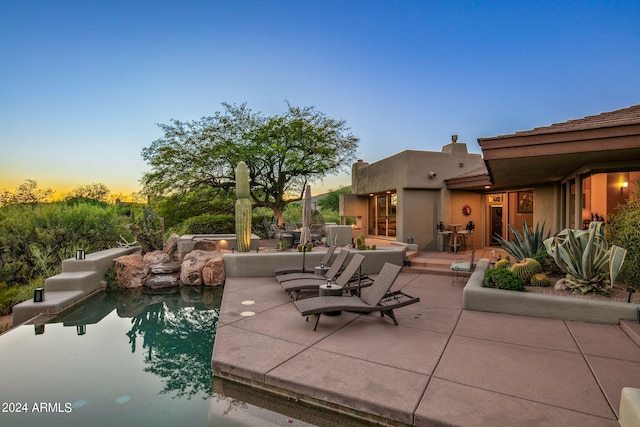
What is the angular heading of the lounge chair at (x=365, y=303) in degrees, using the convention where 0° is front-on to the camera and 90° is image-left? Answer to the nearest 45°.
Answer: approximately 90°

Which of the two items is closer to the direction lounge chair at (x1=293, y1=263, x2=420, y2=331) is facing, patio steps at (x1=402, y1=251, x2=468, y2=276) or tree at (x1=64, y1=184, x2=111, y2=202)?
the tree

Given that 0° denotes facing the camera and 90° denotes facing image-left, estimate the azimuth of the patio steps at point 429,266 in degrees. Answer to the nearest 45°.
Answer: approximately 0°

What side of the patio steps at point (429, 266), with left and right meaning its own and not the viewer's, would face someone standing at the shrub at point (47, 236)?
right

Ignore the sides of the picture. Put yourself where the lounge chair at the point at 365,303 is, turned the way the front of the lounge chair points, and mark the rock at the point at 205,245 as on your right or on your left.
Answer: on your right

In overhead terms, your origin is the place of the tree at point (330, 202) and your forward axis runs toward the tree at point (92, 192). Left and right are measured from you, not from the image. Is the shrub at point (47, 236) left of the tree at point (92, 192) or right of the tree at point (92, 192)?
left

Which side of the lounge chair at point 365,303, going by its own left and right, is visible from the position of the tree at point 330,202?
right

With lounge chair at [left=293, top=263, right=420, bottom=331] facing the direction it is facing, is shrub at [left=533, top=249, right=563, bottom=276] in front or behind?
behind

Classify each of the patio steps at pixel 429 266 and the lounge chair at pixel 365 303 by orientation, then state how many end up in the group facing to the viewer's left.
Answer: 1

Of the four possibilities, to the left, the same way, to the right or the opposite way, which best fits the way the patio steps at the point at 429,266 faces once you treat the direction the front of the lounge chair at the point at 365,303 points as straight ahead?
to the left

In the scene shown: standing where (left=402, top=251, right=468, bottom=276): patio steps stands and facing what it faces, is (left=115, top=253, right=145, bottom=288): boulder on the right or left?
on its right

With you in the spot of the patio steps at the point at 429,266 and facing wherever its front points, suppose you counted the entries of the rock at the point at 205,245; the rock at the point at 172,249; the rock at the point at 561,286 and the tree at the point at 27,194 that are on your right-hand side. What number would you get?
3
